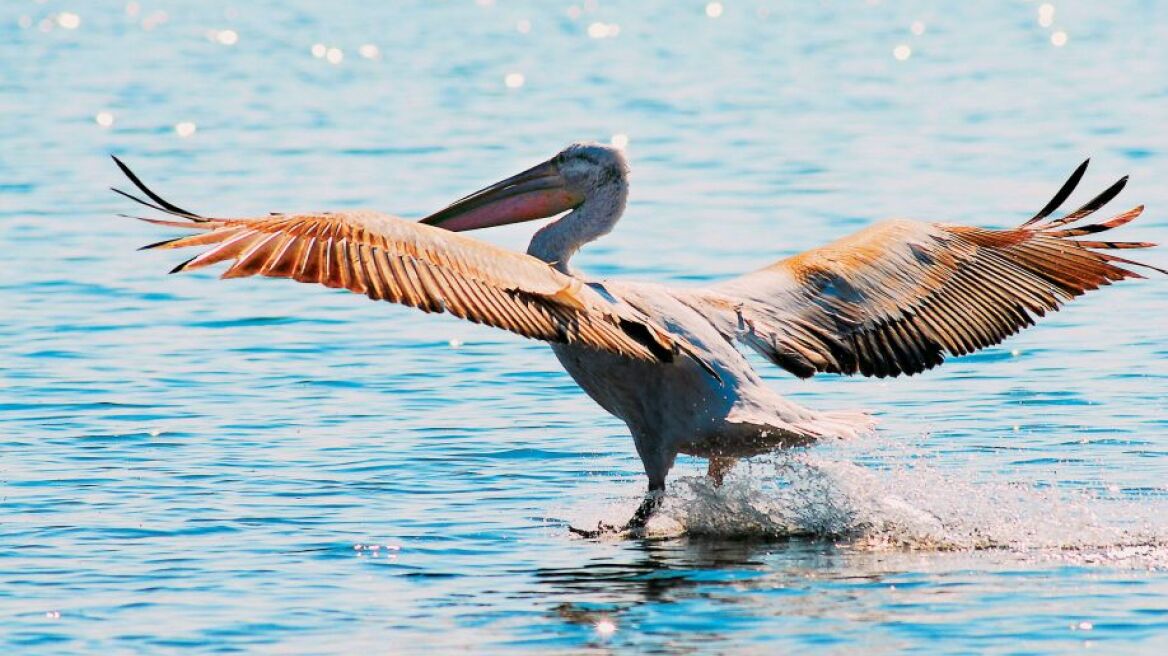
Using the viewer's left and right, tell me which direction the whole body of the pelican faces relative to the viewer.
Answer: facing away from the viewer and to the left of the viewer
